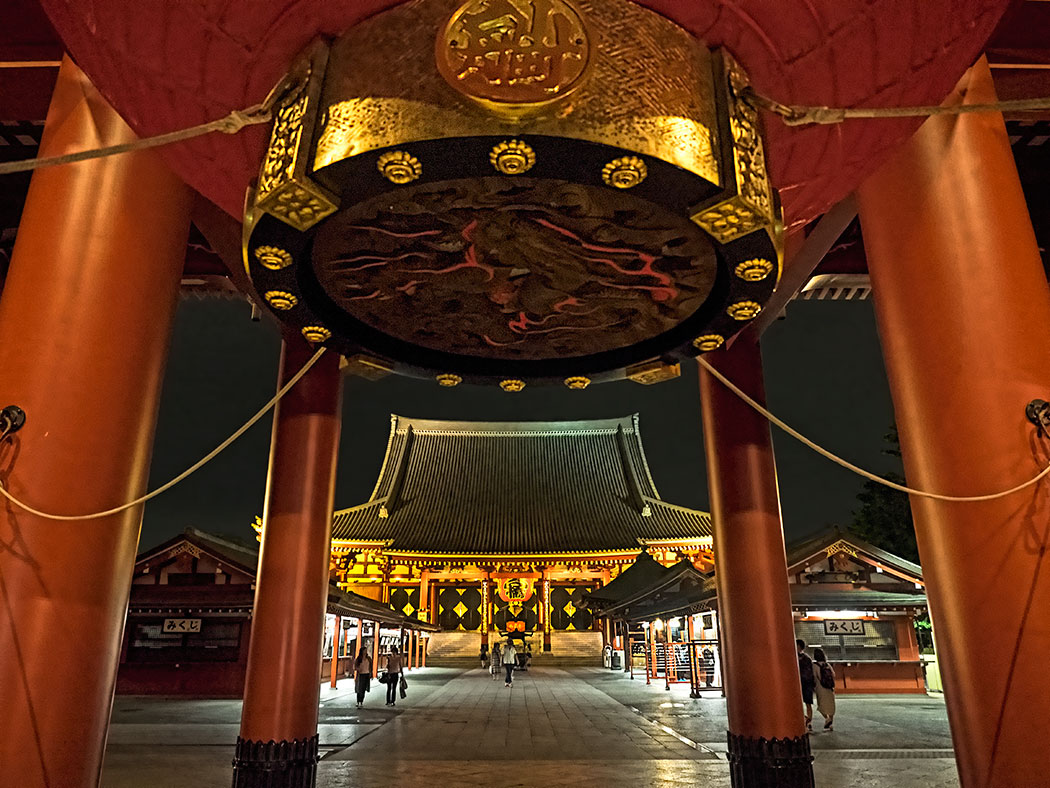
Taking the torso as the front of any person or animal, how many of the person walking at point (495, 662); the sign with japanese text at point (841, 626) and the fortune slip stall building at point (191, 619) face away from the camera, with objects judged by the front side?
1

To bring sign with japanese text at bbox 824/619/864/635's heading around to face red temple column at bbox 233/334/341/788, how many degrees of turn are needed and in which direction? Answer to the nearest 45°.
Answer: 0° — it already faces it

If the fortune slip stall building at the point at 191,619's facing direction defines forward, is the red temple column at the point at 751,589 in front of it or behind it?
in front

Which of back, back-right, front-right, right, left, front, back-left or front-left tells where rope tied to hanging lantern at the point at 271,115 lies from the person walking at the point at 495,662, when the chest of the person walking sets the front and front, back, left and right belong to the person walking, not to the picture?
back

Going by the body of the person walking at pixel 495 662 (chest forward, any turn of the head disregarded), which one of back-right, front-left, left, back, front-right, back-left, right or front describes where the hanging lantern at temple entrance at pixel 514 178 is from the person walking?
back

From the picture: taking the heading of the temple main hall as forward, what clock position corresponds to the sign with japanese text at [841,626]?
The sign with japanese text is roughly at 11 o'clock from the temple main hall.

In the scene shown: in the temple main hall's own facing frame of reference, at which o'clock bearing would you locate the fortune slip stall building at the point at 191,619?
The fortune slip stall building is roughly at 1 o'clock from the temple main hall.

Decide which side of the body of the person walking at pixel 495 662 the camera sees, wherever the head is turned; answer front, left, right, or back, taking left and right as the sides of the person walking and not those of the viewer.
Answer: back
